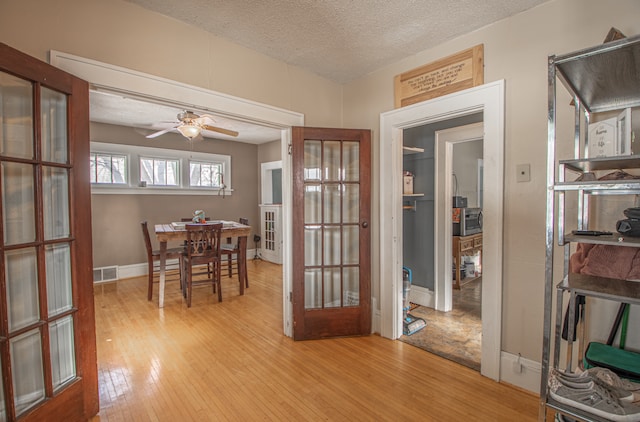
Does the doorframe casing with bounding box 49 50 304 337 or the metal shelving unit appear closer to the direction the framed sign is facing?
the doorframe casing

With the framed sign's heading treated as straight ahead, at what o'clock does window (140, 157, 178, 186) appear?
The window is roughly at 2 o'clock from the framed sign.

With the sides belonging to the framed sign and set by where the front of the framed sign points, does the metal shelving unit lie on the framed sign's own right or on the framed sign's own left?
on the framed sign's own left

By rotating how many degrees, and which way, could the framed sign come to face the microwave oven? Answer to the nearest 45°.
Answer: approximately 135° to its right

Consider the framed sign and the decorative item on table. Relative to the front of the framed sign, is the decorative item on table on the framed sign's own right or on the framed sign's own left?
on the framed sign's own right

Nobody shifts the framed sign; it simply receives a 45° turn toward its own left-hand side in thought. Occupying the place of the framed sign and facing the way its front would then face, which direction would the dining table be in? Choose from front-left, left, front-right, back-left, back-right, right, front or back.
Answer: right

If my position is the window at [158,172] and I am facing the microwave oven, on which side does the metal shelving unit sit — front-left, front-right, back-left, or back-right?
front-right

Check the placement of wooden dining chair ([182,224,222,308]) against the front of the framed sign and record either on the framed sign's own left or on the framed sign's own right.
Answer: on the framed sign's own right

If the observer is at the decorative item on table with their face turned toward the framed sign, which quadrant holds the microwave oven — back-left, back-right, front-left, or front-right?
front-left

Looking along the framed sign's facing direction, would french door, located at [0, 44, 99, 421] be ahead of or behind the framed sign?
ahead

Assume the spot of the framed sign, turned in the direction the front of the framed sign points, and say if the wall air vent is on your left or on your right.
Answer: on your right

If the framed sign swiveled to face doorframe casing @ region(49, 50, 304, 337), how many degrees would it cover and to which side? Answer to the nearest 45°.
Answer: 0° — it already faces it
